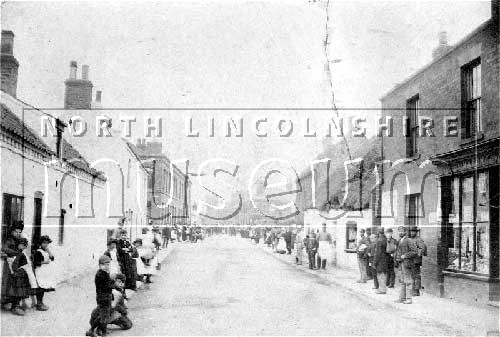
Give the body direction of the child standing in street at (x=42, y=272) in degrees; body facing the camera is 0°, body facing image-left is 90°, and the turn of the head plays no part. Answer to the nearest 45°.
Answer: approximately 315°

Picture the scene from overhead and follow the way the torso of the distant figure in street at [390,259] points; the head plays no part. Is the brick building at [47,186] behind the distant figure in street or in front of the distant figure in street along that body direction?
in front

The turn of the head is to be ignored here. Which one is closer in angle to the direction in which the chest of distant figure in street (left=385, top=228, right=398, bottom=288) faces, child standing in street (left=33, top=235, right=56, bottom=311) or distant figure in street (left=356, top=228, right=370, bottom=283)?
the child standing in street

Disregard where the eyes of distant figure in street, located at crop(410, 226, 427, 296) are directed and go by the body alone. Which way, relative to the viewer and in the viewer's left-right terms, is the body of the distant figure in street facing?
facing the viewer and to the left of the viewer

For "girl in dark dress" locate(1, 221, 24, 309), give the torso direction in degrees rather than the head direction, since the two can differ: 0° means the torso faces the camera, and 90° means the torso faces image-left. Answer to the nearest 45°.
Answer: approximately 315°

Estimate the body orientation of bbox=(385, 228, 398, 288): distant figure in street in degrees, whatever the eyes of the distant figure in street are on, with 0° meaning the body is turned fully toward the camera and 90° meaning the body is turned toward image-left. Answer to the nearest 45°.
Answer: approximately 45°

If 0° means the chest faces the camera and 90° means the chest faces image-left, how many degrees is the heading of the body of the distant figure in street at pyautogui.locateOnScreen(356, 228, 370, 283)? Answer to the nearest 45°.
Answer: approximately 45°
